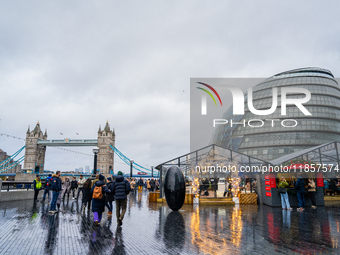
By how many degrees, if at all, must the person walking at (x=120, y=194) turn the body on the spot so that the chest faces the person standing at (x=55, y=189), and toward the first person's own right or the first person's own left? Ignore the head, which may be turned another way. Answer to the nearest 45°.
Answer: approximately 45° to the first person's own left

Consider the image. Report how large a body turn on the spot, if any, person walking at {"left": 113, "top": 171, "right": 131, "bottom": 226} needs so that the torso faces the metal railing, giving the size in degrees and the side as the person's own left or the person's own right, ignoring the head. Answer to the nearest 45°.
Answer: approximately 45° to the person's own left

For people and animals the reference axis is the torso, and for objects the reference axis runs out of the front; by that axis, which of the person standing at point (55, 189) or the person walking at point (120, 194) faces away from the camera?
the person walking at point (120, 194)

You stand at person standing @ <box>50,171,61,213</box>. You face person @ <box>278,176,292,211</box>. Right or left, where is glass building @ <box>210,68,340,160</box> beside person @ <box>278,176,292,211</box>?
left

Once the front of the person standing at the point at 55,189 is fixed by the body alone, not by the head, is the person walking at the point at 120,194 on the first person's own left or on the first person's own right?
on the first person's own right

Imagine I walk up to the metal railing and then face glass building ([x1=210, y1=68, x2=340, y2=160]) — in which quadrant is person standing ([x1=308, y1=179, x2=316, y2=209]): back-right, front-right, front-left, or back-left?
front-right

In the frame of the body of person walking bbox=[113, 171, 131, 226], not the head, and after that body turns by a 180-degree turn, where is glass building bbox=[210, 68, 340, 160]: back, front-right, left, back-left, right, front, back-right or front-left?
back-left

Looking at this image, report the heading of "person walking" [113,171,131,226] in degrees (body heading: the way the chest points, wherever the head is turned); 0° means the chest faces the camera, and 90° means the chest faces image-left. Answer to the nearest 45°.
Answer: approximately 180°
